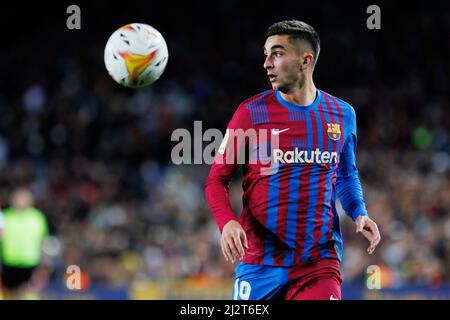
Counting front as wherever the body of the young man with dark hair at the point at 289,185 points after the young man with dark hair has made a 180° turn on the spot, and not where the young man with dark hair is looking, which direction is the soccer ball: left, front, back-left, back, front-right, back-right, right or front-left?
front-left

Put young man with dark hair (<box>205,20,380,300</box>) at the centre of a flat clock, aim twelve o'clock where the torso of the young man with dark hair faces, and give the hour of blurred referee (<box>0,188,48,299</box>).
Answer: The blurred referee is roughly at 5 o'clock from the young man with dark hair.

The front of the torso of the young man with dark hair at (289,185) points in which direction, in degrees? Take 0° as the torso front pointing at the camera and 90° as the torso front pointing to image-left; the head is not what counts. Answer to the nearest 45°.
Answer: approximately 0°

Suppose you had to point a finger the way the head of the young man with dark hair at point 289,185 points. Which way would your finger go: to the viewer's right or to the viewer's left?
to the viewer's left
